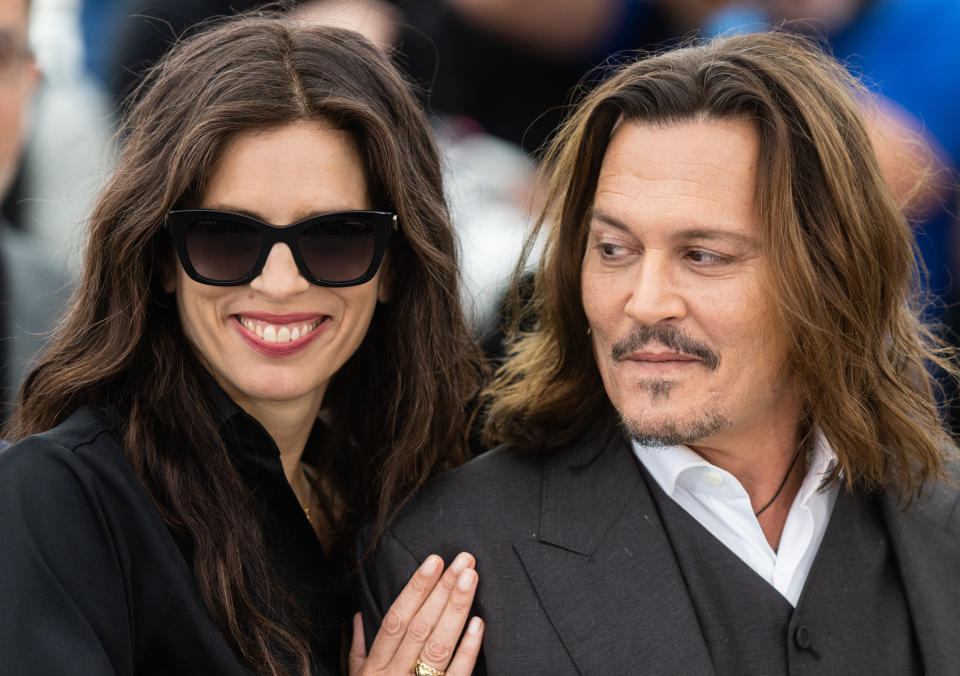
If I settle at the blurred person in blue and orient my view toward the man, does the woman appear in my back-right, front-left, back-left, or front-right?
front-right

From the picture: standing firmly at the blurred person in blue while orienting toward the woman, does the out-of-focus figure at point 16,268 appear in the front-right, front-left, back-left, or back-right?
front-right

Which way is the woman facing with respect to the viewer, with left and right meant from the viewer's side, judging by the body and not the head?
facing the viewer and to the right of the viewer

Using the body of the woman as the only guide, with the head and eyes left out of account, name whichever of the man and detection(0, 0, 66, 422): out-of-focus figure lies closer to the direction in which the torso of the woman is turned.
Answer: the man

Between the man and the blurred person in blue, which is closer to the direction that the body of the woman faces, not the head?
the man

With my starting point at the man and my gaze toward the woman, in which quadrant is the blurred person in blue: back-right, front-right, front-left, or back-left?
back-right

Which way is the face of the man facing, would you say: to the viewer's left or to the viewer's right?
to the viewer's left

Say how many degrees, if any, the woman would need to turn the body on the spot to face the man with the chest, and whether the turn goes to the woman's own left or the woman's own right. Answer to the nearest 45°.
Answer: approximately 45° to the woman's own left
